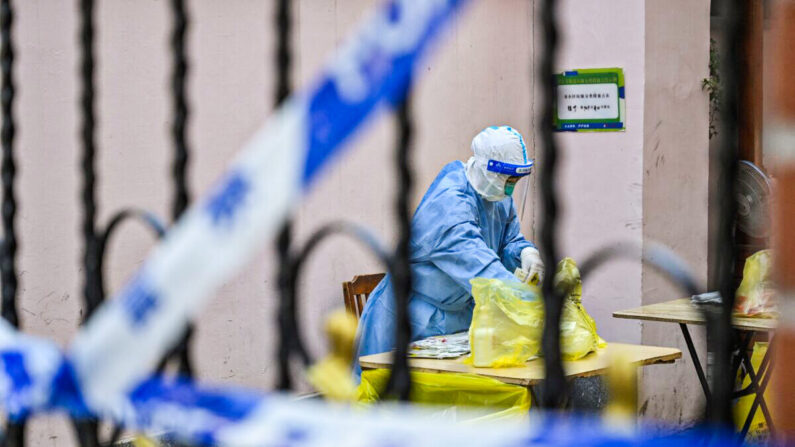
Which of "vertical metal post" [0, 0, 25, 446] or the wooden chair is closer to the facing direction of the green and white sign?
the vertical metal post

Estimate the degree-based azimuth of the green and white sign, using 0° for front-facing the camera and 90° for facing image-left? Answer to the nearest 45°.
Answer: approximately 0°

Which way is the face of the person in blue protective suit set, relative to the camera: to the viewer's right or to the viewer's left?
to the viewer's right

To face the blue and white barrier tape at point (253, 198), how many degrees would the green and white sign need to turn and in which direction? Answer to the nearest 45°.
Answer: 0° — it already faces it

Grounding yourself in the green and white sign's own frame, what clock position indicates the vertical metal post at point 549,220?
The vertical metal post is roughly at 12 o'clock from the green and white sign.

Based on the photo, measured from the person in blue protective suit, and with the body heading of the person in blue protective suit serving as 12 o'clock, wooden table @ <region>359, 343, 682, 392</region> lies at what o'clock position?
The wooden table is roughly at 1 o'clock from the person in blue protective suit.

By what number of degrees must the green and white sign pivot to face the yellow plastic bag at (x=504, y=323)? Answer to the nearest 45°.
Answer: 0° — it already faces it

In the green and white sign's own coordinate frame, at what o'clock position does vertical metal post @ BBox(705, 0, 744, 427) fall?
The vertical metal post is roughly at 12 o'clock from the green and white sign.
